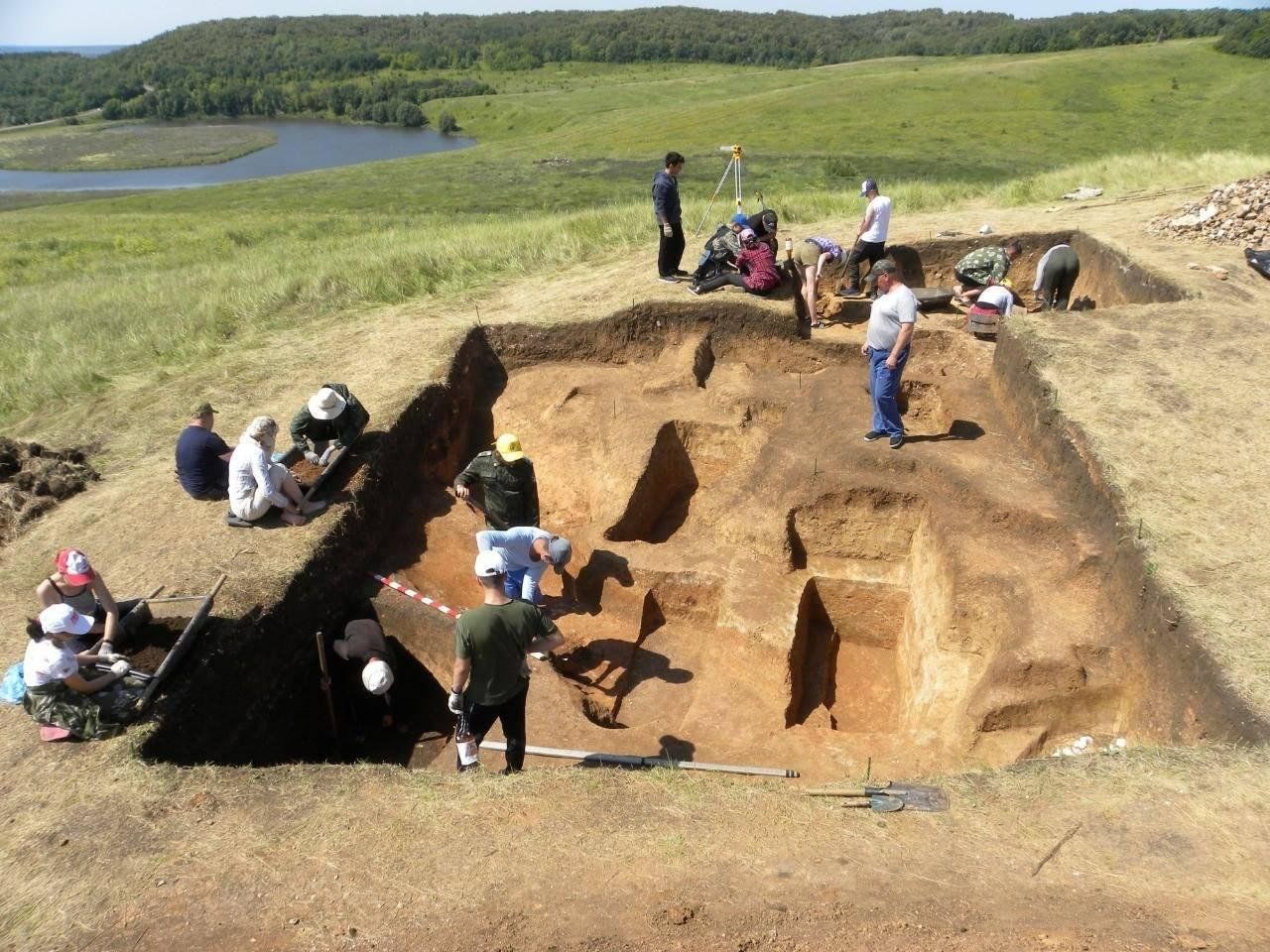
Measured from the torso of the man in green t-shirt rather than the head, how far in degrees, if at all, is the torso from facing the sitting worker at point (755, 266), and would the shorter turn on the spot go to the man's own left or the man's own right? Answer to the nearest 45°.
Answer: approximately 45° to the man's own right

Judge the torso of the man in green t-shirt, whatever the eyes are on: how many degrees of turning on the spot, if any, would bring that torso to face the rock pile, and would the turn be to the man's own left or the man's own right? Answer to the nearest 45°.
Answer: approximately 45° to the man's own right

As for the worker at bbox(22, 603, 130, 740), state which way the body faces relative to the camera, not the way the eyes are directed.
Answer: to the viewer's right

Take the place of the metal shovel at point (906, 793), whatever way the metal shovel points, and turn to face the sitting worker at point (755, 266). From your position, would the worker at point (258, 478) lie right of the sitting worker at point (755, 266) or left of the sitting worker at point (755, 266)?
left

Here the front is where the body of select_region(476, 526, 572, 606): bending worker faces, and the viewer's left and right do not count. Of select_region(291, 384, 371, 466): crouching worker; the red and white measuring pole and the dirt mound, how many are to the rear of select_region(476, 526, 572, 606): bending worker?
3

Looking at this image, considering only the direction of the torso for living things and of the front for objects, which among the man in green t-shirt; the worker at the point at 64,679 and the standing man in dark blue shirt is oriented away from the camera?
the man in green t-shirt

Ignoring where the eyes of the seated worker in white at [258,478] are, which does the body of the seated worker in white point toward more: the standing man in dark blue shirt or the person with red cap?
the standing man in dark blue shirt

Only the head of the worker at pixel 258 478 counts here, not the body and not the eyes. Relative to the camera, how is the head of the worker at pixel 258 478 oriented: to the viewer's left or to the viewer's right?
to the viewer's right

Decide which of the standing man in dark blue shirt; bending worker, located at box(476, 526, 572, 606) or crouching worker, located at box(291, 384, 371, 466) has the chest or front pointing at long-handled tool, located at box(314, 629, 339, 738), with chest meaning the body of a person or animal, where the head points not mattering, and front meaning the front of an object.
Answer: crouching worker, located at box(291, 384, 371, 466)

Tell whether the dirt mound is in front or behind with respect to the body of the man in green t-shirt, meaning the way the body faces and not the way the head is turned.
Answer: in front

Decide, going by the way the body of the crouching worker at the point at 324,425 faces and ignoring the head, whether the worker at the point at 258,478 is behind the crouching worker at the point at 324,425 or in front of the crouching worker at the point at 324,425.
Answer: in front

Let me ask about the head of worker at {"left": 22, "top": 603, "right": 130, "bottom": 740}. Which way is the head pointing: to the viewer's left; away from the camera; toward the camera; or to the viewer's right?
to the viewer's right

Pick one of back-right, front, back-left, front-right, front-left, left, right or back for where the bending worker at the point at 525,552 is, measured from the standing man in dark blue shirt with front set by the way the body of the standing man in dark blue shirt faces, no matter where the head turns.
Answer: right

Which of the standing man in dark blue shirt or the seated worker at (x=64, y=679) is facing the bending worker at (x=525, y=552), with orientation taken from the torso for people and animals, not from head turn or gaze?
the seated worker at (x=64, y=679)

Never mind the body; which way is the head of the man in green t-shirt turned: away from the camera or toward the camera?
away from the camera
